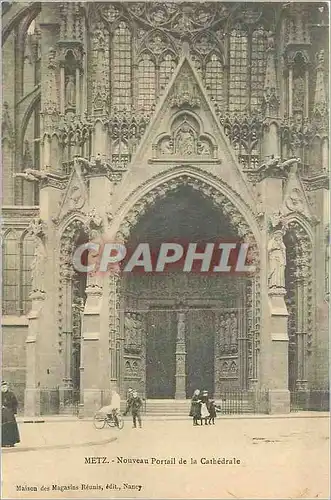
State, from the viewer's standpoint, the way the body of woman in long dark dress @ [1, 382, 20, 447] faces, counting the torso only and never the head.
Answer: toward the camera

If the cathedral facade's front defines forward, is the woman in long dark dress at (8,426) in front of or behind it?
in front

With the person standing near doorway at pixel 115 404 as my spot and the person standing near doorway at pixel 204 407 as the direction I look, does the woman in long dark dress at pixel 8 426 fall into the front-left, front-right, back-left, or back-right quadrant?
back-right

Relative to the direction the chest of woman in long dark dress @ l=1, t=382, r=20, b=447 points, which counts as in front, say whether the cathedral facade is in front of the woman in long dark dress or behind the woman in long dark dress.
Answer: behind

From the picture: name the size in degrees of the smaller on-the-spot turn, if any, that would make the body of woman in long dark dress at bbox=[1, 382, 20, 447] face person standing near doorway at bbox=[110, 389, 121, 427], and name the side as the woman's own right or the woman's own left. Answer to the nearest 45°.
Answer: approximately 135° to the woman's own left

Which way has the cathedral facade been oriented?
toward the camera

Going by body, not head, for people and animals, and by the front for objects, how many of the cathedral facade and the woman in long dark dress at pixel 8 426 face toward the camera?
2

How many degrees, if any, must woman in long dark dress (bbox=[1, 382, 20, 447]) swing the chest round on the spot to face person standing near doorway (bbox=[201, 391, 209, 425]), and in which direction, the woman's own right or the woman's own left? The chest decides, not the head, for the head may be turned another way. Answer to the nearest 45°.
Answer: approximately 135° to the woman's own left
